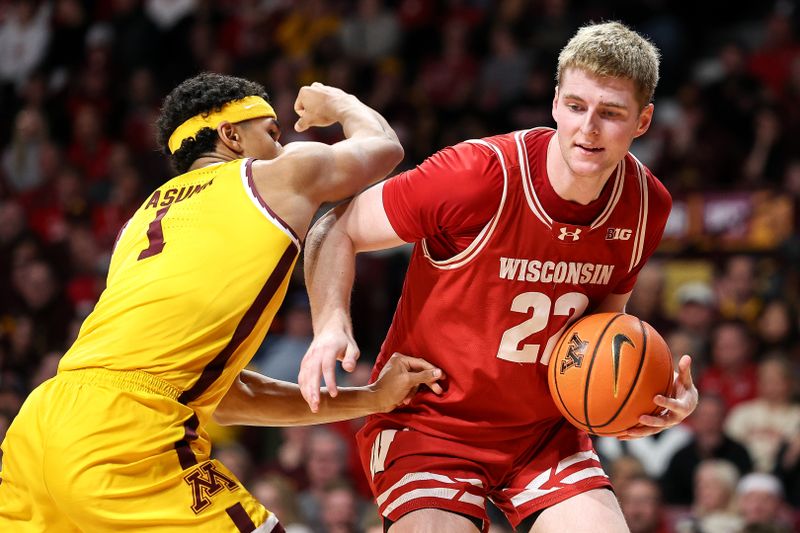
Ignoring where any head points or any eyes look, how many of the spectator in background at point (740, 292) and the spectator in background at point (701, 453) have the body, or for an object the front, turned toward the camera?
2

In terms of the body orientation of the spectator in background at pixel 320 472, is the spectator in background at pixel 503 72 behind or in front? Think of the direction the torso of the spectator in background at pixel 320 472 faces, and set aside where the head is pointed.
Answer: behind

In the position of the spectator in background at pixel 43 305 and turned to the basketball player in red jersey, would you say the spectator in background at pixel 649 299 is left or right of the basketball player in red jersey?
left

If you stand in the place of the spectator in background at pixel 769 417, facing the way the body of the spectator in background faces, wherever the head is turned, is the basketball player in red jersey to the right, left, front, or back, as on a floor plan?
front

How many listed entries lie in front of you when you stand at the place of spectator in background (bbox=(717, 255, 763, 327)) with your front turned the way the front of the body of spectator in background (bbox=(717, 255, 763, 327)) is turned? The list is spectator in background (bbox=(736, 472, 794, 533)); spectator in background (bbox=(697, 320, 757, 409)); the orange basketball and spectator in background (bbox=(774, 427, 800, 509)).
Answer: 4

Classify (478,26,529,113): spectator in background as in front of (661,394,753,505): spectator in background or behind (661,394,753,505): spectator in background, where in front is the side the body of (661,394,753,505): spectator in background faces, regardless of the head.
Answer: behind

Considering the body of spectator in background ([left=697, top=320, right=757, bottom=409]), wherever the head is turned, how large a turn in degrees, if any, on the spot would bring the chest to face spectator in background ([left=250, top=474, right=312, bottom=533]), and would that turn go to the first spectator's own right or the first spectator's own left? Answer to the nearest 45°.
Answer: approximately 45° to the first spectator's own right

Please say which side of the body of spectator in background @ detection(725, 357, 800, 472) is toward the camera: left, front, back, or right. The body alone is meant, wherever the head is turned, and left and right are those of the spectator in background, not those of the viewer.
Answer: front

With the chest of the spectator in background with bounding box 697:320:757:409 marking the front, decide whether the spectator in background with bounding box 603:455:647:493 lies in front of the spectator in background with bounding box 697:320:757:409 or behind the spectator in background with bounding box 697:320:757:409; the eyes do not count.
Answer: in front

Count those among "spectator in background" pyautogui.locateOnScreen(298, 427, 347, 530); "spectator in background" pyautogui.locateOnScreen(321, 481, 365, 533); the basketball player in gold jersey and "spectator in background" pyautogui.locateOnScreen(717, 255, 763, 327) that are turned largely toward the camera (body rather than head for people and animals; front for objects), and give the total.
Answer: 3

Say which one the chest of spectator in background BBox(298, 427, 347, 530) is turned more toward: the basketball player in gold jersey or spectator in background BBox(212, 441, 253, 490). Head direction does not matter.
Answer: the basketball player in gold jersey

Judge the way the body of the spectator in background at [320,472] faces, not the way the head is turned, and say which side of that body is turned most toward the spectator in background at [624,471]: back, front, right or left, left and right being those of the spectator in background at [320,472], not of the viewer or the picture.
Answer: left

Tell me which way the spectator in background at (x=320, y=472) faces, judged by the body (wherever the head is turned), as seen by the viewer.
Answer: toward the camera
